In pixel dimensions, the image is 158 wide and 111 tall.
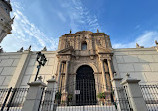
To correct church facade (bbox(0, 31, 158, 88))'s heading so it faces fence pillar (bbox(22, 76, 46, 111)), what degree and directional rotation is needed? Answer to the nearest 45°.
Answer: approximately 45° to its right

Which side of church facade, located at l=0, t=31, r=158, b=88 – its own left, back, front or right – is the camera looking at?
front

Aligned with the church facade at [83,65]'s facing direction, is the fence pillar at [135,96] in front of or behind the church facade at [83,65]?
in front

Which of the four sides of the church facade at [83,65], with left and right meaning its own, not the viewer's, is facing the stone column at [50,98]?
front

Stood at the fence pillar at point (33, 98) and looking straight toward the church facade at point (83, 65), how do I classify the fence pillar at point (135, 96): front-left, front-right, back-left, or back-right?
front-right

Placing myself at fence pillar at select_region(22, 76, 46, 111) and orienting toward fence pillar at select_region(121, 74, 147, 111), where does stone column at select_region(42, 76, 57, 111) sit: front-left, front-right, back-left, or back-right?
front-left
